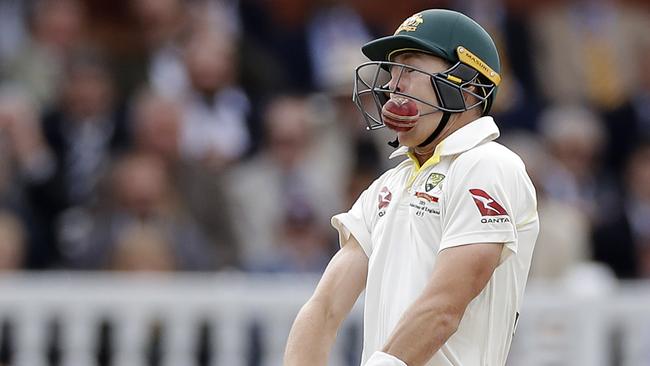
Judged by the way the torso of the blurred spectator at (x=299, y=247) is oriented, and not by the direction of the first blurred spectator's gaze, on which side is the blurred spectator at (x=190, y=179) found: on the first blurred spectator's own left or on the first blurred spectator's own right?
on the first blurred spectator's own right

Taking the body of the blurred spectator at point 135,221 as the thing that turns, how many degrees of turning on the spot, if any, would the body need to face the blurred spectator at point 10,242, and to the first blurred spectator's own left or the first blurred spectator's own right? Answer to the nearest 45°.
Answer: approximately 90° to the first blurred spectator's own right

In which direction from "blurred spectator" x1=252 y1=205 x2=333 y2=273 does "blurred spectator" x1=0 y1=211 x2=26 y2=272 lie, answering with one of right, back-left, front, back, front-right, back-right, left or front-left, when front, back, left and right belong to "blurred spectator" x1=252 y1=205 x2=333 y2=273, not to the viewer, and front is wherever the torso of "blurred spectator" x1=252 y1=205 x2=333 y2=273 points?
right

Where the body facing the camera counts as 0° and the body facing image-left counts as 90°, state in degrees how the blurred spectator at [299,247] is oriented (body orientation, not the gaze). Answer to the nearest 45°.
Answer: approximately 0°
